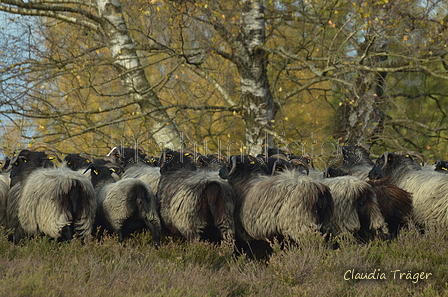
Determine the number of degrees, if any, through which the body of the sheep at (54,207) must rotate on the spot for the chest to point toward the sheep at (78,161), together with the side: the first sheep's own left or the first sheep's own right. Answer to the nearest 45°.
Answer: approximately 45° to the first sheep's own right

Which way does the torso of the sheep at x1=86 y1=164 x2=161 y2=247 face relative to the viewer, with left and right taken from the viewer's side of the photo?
facing away from the viewer and to the left of the viewer

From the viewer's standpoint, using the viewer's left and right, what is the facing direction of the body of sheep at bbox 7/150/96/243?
facing away from the viewer and to the left of the viewer

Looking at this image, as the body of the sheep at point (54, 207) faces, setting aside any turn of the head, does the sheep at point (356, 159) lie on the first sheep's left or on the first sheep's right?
on the first sheep's right

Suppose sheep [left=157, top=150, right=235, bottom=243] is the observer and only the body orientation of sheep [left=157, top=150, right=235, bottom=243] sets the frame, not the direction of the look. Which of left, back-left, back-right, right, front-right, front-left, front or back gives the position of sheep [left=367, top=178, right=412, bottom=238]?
back-right

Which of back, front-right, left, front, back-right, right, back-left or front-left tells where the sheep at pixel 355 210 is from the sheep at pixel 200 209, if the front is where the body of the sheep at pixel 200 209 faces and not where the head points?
back-right

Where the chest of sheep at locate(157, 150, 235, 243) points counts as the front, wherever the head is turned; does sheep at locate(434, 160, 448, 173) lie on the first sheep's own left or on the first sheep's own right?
on the first sheep's own right

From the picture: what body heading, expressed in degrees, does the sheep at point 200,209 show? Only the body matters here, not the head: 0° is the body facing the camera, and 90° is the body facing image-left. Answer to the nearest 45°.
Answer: approximately 135°

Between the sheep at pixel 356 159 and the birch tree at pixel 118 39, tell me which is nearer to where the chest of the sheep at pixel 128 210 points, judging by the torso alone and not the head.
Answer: the birch tree

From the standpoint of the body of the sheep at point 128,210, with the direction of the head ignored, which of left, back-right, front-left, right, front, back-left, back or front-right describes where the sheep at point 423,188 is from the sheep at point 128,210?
back-right
